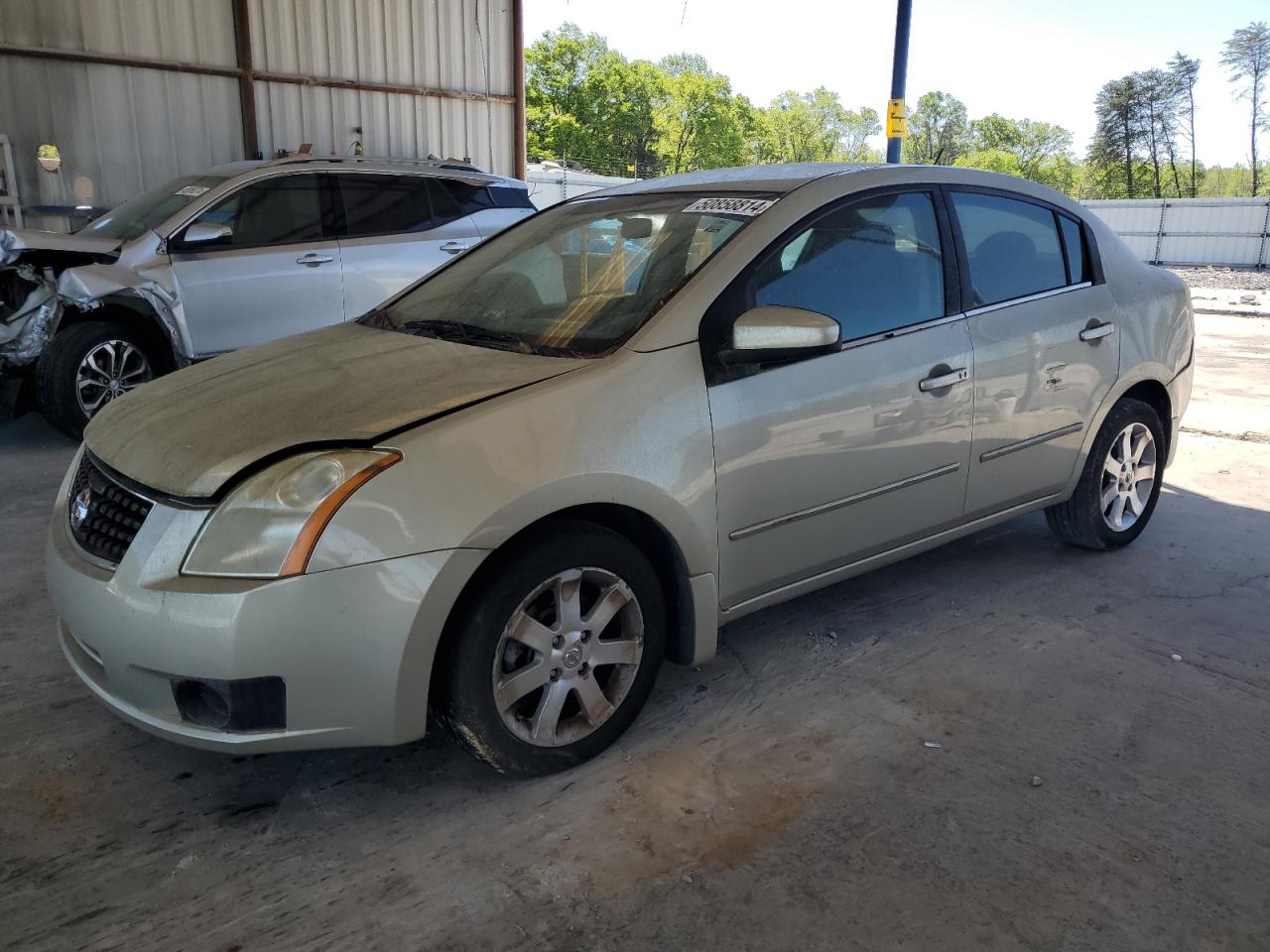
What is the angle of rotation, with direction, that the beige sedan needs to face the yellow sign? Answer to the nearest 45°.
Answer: approximately 135° to its right

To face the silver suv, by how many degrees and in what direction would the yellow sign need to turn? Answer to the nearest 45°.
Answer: approximately 45° to its right

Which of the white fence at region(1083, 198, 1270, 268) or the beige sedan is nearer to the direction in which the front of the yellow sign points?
the beige sedan

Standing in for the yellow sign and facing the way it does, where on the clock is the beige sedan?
The beige sedan is roughly at 12 o'clock from the yellow sign.

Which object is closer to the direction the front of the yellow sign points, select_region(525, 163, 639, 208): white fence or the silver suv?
the silver suv

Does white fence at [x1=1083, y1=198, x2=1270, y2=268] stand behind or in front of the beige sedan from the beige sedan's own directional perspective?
behind

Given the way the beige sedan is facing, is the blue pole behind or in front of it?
behind

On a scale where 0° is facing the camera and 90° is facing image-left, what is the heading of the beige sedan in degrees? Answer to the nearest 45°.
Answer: approximately 45°

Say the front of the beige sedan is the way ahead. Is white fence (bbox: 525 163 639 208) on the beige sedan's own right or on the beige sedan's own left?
on the beige sedan's own right
